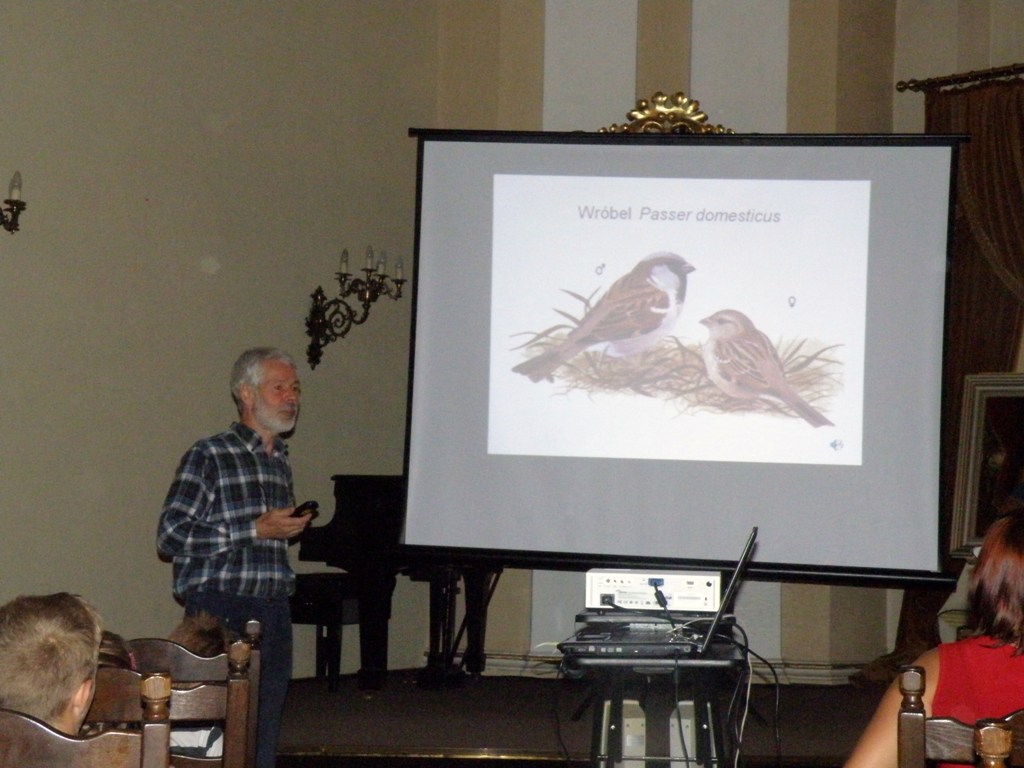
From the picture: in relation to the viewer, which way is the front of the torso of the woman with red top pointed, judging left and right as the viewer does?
facing away from the viewer

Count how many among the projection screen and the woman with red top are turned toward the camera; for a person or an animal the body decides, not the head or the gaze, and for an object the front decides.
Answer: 1

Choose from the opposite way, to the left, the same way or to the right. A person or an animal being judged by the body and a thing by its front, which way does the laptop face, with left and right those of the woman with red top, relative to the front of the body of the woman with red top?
to the left

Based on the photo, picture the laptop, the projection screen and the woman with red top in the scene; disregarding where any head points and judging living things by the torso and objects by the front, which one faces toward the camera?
the projection screen

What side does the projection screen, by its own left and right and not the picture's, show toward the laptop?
front

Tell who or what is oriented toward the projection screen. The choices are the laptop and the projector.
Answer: the projector

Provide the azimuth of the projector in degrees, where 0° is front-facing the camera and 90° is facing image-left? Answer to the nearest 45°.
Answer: approximately 180°

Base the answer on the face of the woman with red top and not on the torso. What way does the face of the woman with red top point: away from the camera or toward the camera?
away from the camera

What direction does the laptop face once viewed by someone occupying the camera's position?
facing to the left of the viewer

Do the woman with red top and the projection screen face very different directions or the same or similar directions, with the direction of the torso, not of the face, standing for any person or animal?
very different directions

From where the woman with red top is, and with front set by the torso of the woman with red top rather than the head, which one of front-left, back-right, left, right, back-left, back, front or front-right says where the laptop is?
front-left

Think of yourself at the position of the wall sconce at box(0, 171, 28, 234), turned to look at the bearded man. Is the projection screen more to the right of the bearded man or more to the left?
left

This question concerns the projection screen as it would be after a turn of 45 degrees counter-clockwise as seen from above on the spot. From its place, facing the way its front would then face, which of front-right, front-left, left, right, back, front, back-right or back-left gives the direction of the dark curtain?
left
